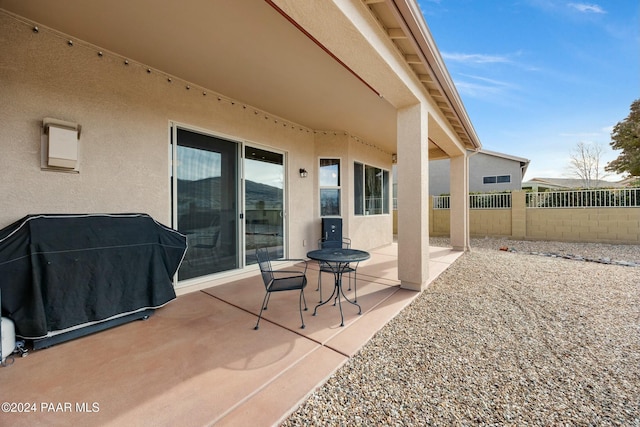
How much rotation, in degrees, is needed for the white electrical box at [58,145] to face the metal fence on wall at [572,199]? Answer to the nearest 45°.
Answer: approximately 45° to its left

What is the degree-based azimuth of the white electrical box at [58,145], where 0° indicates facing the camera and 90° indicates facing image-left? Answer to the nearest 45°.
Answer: approximately 315°

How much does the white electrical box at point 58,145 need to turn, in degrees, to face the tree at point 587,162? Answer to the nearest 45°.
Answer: approximately 45° to its left

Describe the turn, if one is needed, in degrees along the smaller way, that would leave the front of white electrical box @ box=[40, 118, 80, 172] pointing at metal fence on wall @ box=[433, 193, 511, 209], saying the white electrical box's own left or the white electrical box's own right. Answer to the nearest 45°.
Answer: approximately 45° to the white electrical box's own left

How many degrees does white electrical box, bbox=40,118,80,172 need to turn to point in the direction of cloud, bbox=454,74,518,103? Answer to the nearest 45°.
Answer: approximately 45° to its left
